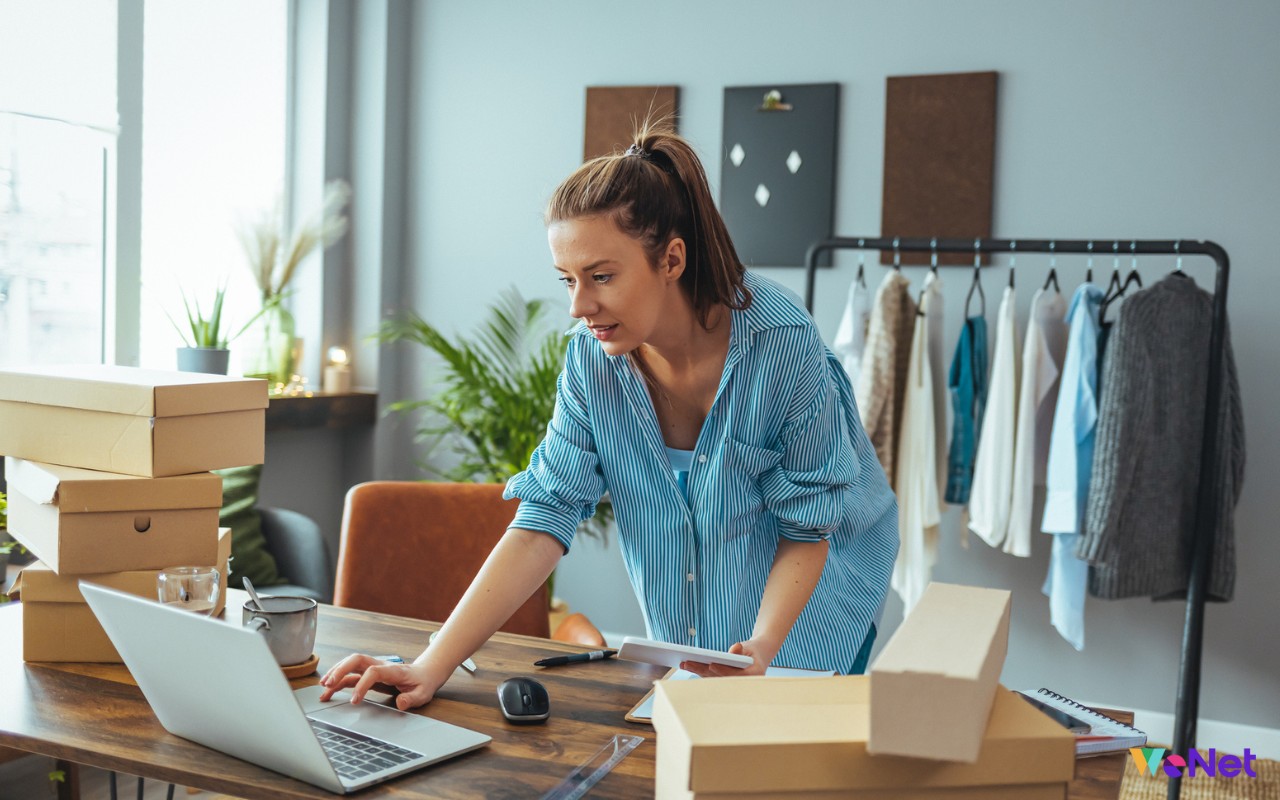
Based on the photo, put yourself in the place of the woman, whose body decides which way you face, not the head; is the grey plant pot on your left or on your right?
on your right

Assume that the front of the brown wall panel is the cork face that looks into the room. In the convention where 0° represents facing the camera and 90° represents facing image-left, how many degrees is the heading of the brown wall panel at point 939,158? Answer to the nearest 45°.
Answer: approximately 0°

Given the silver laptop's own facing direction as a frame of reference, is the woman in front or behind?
in front

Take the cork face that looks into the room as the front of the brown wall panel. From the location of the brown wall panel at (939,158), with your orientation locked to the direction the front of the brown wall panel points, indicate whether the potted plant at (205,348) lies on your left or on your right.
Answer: on your right

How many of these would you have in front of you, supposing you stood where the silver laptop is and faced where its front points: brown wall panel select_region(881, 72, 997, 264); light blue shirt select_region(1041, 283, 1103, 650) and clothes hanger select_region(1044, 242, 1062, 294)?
3

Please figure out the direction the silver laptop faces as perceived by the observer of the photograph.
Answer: facing away from the viewer and to the right of the viewer
